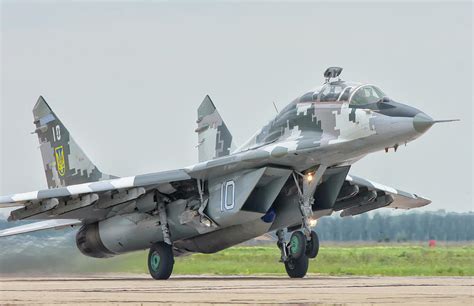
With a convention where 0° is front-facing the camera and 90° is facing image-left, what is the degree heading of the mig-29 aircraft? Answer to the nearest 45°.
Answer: approximately 315°
